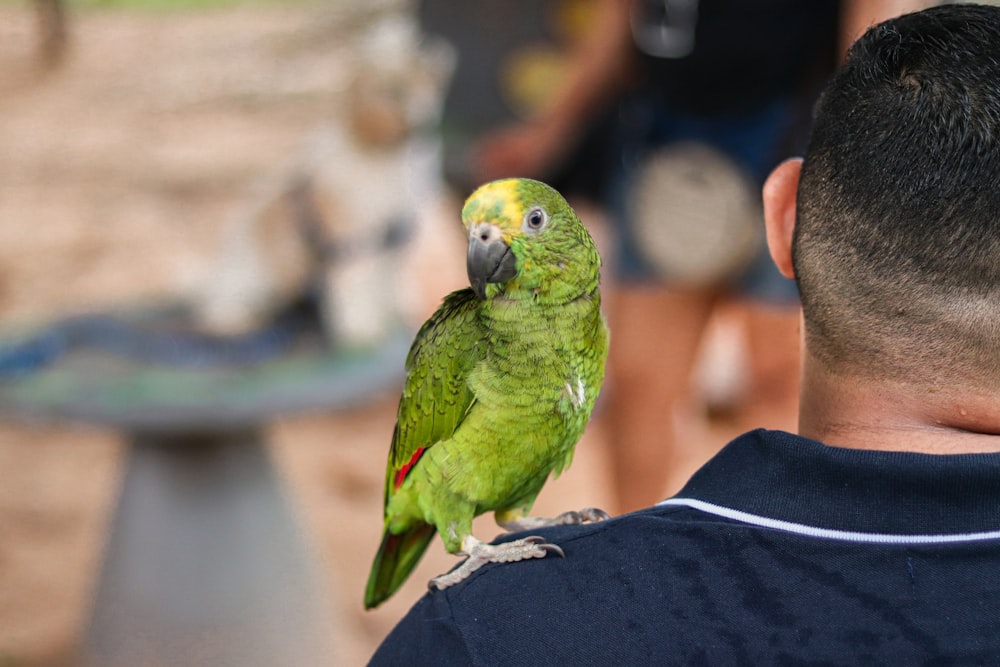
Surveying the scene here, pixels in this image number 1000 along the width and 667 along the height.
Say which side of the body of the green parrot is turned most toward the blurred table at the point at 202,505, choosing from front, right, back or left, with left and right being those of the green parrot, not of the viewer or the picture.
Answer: back

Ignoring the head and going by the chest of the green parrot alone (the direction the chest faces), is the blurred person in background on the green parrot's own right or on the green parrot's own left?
on the green parrot's own left

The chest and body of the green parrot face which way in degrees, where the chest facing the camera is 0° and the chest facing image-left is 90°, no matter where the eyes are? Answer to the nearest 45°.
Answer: approximately 315°

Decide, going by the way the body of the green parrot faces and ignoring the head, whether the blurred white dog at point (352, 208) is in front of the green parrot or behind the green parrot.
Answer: behind
